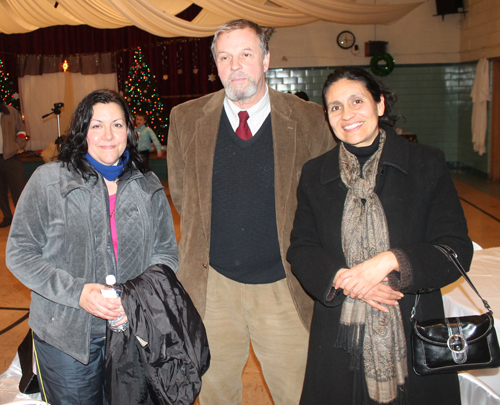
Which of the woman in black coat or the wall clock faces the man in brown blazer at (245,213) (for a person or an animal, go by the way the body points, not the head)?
the wall clock

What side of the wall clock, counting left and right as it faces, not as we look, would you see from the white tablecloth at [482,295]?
front

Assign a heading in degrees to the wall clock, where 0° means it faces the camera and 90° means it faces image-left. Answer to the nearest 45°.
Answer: approximately 0°

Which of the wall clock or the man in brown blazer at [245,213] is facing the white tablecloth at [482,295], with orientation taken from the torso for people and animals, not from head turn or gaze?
the wall clock

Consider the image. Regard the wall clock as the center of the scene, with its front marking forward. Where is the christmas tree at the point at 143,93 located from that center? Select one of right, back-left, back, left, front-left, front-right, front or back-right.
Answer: right

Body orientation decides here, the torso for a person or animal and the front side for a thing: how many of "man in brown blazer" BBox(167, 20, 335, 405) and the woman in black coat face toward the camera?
2

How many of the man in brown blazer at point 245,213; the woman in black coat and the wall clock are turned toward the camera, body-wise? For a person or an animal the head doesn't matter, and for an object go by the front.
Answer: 3

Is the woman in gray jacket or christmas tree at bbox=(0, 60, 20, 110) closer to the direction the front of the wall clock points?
the woman in gray jacket

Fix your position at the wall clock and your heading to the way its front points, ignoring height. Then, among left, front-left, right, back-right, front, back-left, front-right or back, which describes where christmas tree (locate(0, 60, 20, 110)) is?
right

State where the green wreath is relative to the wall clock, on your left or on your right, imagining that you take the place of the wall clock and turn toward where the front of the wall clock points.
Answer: on your left

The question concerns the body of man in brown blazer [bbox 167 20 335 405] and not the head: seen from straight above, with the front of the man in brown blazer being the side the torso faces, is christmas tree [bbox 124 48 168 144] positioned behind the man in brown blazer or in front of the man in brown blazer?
behind

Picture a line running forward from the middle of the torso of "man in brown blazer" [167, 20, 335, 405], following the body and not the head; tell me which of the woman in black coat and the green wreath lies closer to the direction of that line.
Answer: the woman in black coat

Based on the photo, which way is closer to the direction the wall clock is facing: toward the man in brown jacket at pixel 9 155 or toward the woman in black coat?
the woman in black coat
